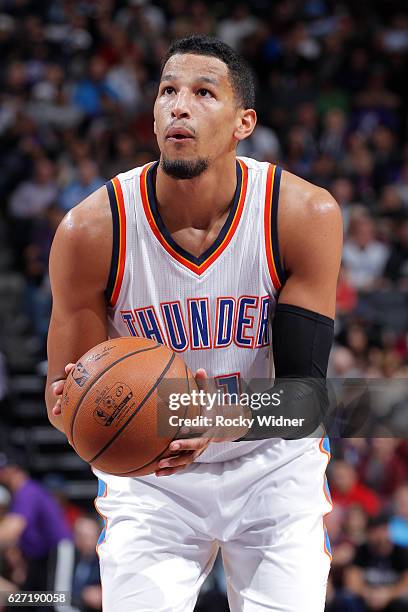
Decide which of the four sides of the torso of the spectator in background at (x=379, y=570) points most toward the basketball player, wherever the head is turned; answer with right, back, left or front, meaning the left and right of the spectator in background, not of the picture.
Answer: front

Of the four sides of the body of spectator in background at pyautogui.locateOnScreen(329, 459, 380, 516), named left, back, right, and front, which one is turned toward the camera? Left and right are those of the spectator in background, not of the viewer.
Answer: front

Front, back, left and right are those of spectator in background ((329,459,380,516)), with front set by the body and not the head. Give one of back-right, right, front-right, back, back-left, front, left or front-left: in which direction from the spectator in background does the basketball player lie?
front

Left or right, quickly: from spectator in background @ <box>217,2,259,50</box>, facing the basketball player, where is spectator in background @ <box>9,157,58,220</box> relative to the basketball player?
right

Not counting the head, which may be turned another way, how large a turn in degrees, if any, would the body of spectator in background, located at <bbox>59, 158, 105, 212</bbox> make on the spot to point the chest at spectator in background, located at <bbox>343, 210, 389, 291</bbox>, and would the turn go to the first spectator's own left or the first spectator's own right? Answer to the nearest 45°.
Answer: approximately 90° to the first spectator's own left

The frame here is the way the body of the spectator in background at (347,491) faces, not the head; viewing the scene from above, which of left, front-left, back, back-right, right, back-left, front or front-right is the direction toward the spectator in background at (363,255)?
back

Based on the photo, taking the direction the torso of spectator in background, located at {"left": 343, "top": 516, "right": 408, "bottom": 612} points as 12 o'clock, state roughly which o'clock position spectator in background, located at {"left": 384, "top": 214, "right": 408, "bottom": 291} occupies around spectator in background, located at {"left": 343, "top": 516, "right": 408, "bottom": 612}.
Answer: spectator in background, located at {"left": 384, "top": 214, "right": 408, "bottom": 291} is roughly at 6 o'clock from spectator in background, located at {"left": 343, "top": 516, "right": 408, "bottom": 612}.

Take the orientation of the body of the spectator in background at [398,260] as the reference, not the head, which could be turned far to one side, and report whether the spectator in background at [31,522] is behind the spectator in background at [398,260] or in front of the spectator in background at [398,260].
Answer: in front

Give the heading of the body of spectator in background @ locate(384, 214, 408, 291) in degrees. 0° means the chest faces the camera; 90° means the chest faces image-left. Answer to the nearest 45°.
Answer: approximately 0°

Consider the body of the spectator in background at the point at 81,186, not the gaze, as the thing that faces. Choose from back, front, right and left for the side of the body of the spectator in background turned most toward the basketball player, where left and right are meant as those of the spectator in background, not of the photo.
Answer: front
